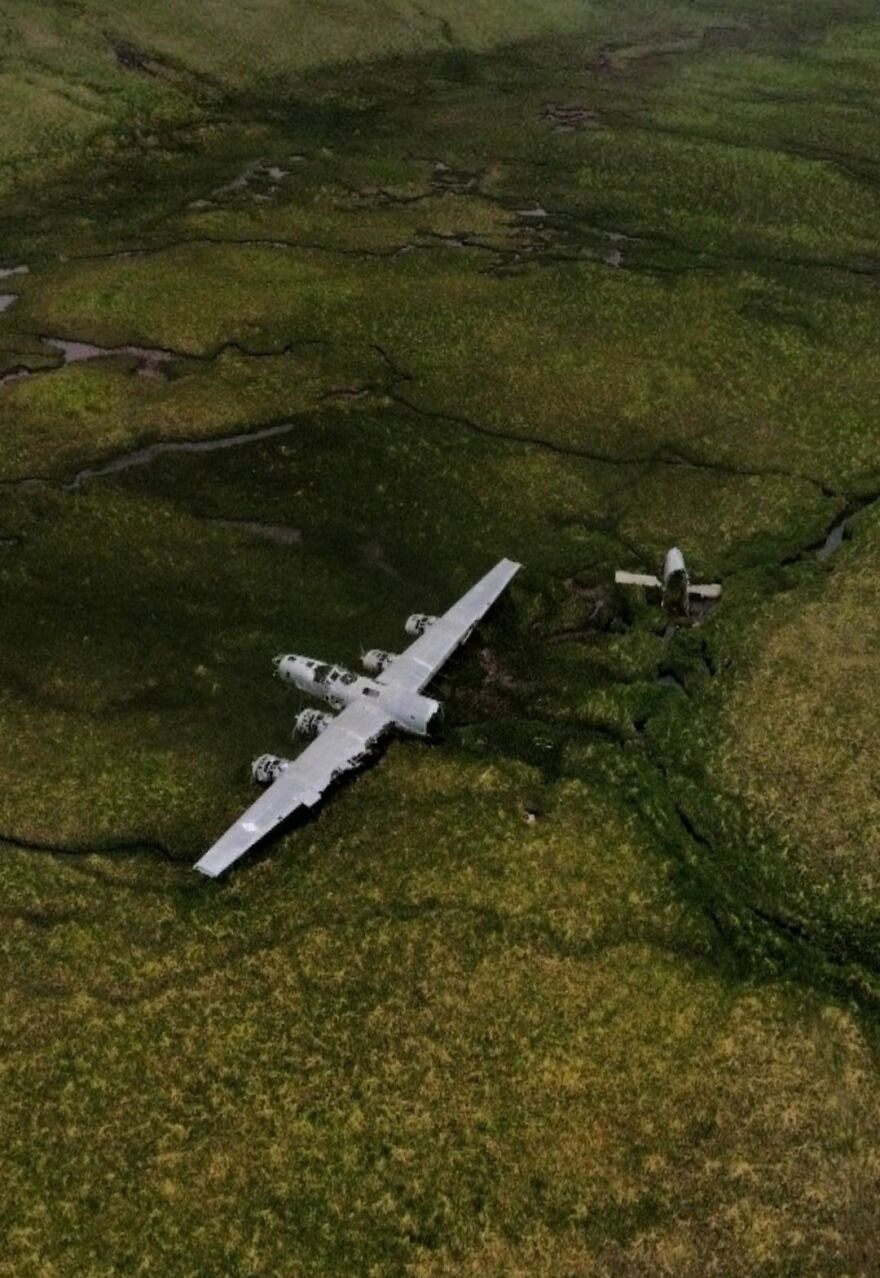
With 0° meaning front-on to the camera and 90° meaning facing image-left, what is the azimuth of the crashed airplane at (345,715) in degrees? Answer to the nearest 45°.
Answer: approximately 135°
